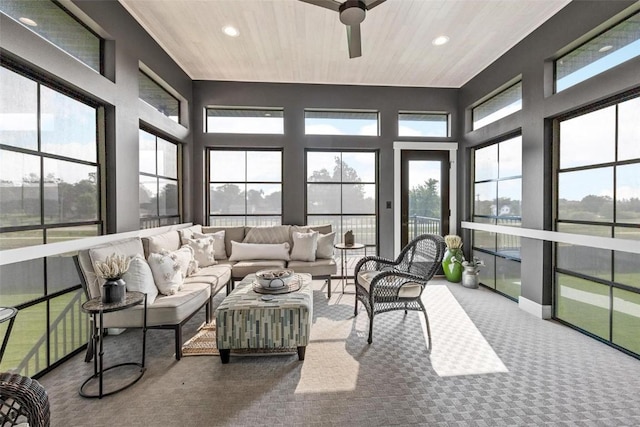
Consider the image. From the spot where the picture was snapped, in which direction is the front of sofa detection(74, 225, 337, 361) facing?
facing the viewer and to the right of the viewer

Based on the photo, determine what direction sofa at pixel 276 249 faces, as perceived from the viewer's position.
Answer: facing the viewer

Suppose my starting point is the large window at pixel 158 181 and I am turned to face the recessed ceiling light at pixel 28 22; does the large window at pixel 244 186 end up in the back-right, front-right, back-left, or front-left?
back-left

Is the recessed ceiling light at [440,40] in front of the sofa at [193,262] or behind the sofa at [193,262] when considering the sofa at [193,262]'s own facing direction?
in front

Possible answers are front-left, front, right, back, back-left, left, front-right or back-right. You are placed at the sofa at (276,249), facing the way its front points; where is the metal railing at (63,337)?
front-right

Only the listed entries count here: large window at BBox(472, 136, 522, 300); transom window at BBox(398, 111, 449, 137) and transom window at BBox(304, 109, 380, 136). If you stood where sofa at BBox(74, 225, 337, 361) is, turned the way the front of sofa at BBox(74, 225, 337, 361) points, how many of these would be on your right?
0

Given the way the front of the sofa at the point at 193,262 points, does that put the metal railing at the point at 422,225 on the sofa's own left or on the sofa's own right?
on the sofa's own left

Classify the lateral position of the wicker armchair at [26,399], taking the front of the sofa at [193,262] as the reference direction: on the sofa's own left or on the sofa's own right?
on the sofa's own right

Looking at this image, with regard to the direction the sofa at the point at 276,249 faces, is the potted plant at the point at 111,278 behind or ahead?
ahead

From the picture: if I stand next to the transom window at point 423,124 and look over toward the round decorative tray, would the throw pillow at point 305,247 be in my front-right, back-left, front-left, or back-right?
front-right

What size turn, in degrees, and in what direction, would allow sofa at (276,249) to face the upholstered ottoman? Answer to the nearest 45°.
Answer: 0° — it already faces it

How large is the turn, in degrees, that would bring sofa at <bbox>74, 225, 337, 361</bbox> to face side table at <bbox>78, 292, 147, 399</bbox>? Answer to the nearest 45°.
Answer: approximately 90° to its right

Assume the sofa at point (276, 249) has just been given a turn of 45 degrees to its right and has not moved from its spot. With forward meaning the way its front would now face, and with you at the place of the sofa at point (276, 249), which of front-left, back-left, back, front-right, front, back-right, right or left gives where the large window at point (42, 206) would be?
front

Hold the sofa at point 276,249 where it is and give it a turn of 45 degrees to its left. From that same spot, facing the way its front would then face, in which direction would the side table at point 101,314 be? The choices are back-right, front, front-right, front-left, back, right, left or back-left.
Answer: right

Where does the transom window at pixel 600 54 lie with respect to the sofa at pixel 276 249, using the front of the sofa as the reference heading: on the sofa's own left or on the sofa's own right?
on the sofa's own left

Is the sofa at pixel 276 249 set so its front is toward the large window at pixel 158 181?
no

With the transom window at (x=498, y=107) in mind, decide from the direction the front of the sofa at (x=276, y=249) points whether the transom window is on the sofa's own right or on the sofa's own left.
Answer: on the sofa's own left

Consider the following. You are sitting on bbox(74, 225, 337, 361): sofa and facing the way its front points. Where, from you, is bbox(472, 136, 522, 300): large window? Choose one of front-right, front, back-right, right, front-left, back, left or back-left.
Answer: front-left
